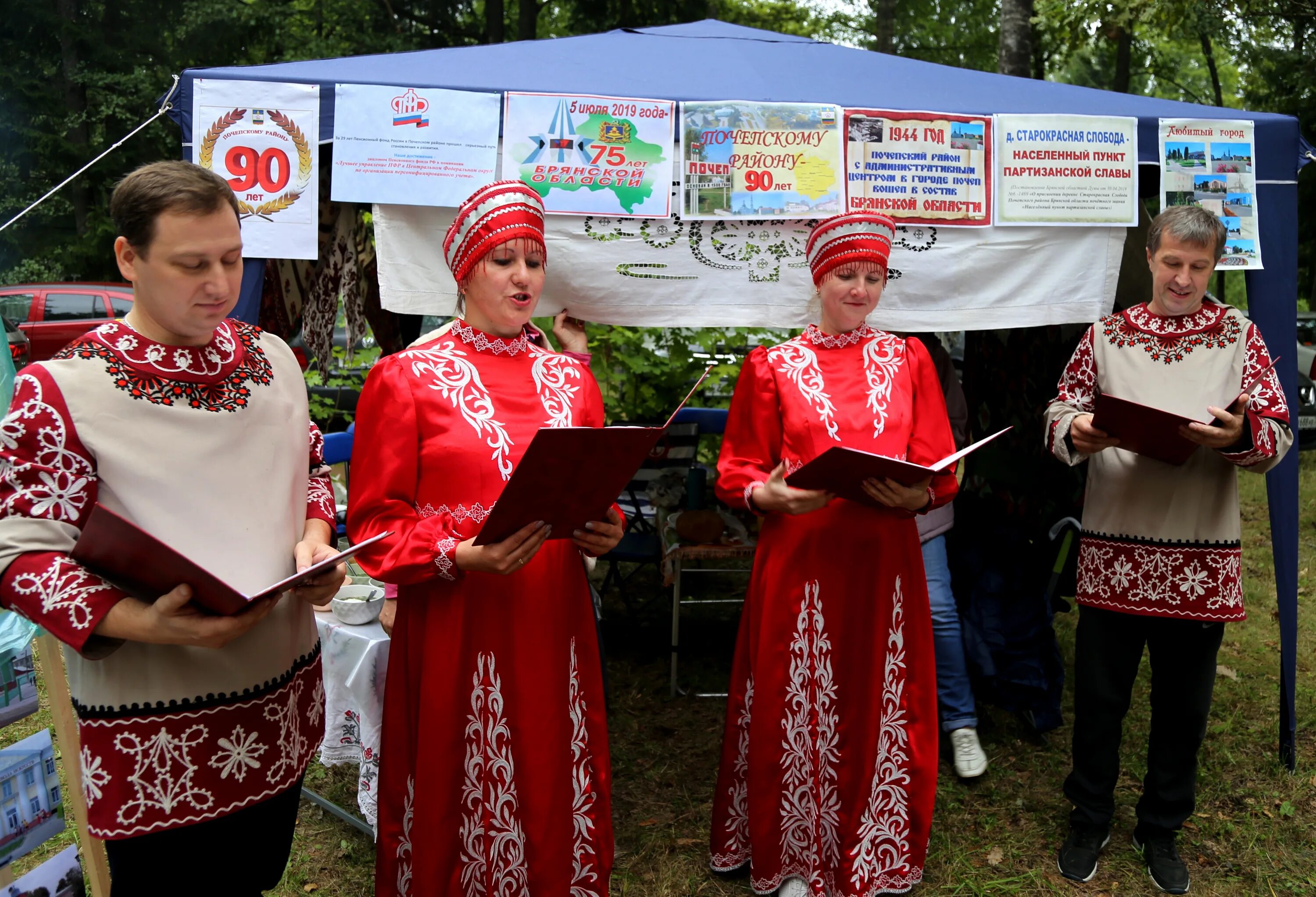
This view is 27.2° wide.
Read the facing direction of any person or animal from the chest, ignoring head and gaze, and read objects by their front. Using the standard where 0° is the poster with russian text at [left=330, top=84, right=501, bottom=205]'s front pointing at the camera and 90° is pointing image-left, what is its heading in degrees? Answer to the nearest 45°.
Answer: approximately 0°

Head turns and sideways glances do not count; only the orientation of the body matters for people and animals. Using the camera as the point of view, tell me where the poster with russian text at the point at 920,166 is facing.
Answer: facing the viewer

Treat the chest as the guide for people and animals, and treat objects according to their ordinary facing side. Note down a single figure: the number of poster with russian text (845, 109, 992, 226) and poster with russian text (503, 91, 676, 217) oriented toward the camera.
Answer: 2

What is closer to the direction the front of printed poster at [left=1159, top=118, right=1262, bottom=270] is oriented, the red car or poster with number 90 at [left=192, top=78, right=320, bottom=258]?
the poster with number 90

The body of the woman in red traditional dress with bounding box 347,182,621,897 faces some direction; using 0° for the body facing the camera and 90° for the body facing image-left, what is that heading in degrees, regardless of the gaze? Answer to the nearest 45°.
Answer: approximately 315°

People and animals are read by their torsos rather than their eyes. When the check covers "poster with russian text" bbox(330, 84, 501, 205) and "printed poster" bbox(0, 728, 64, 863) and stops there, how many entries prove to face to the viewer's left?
0

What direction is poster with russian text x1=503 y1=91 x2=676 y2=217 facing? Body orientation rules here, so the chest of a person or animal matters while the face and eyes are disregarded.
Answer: toward the camera

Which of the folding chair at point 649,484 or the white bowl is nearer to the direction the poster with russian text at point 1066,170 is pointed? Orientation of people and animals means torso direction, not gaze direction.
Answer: the white bowl

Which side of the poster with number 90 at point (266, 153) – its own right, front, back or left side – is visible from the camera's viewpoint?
front

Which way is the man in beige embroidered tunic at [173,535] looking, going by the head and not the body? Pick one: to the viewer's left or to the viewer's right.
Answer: to the viewer's right

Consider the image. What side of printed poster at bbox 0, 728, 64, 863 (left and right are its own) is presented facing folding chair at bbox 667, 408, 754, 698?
left
